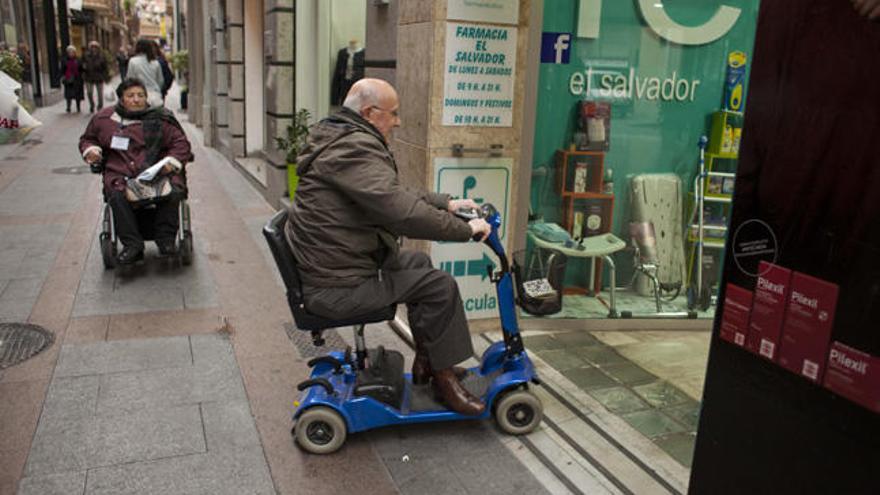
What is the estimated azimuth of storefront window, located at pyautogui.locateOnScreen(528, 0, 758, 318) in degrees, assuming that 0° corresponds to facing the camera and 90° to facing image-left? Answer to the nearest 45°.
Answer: approximately 0°

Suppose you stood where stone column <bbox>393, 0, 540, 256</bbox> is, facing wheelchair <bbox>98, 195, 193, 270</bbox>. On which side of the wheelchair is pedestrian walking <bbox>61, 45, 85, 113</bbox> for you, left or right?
right

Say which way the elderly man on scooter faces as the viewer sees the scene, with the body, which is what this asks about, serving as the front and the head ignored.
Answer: to the viewer's right

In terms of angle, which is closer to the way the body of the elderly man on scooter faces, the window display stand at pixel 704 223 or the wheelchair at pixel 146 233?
the window display stand

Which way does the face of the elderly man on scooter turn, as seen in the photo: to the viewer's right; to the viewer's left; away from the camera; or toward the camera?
to the viewer's right

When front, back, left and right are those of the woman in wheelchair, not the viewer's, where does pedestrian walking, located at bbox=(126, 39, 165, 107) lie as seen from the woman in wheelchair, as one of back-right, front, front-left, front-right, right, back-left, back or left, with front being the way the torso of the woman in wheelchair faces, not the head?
back

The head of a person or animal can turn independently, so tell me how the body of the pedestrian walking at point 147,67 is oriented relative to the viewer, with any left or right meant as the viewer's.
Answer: facing away from the viewer

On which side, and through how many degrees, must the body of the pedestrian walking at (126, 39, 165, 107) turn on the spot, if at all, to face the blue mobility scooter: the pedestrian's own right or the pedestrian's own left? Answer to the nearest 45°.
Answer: approximately 180°

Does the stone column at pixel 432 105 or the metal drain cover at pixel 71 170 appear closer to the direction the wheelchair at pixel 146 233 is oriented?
the stone column

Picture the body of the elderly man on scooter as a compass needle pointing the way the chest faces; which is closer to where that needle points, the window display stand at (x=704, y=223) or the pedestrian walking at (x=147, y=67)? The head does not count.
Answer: the window display stand

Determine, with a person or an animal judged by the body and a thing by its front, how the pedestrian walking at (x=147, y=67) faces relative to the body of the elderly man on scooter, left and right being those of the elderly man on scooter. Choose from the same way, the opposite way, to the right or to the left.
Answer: to the left

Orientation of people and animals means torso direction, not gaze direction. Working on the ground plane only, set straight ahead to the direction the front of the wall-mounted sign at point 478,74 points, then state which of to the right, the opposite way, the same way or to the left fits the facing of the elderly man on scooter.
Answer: to the left

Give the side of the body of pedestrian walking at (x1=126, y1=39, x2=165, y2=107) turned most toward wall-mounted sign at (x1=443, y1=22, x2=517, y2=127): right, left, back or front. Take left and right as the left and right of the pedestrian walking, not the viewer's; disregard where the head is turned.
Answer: back
